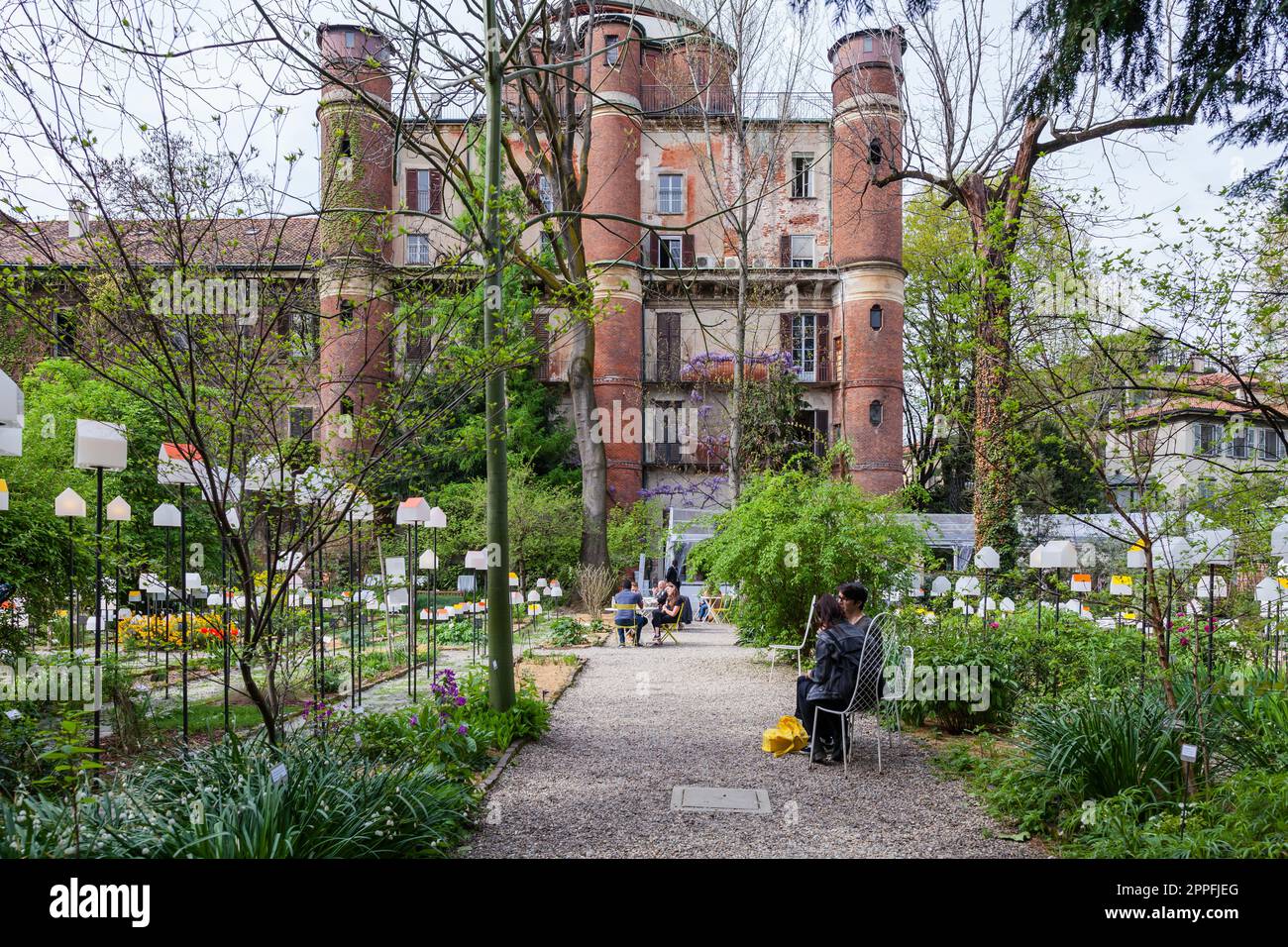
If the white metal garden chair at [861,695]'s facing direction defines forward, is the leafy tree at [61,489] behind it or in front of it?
in front

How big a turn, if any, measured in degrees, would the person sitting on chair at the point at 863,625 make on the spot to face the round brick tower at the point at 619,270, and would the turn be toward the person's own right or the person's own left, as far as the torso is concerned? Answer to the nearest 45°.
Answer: approximately 90° to the person's own right

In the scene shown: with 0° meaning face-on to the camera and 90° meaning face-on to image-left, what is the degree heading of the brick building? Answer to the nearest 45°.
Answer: approximately 0°

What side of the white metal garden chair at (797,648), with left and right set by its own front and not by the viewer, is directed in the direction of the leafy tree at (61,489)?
front

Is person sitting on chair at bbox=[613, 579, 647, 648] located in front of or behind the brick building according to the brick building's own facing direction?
in front

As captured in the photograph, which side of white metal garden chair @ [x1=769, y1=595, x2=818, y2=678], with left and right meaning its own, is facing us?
left

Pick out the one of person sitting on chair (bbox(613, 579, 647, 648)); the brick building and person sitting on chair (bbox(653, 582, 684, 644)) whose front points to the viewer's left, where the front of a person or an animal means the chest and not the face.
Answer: person sitting on chair (bbox(653, 582, 684, 644))

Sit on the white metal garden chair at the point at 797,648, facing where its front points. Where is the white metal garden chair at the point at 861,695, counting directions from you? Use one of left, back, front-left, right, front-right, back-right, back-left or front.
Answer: left

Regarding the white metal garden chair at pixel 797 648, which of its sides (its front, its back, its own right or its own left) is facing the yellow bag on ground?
left

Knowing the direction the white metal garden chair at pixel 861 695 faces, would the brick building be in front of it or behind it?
in front

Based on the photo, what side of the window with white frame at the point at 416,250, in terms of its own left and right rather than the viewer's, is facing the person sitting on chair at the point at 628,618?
front
